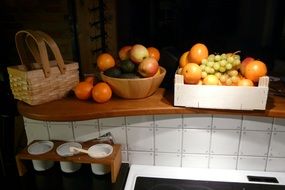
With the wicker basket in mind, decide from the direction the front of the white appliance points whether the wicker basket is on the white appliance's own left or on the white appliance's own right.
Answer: on the white appliance's own right

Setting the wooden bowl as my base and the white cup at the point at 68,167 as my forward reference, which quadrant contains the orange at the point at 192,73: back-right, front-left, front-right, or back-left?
back-left

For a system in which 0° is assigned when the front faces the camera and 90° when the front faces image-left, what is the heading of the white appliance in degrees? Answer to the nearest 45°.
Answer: approximately 0°
